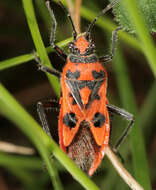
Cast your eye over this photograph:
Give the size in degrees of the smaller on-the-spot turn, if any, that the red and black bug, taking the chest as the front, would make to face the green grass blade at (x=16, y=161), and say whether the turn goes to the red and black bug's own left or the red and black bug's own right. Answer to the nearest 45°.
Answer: approximately 90° to the red and black bug's own left

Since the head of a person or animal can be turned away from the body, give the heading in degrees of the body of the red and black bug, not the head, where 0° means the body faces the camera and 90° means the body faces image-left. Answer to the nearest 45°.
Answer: approximately 180°
